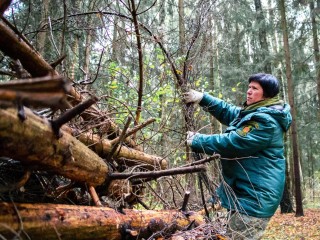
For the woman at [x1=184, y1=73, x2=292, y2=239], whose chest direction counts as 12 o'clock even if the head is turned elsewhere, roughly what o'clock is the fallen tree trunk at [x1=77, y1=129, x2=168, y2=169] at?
The fallen tree trunk is roughly at 12 o'clock from the woman.

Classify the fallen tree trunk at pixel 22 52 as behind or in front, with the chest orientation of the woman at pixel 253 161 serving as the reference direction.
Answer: in front

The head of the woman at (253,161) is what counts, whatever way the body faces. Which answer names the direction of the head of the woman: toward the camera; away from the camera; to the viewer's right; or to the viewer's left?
to the viewer's left

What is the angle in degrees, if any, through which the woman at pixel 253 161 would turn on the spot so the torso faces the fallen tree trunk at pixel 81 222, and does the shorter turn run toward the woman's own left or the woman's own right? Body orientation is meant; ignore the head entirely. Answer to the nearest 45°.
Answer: approximately 45° to the woman's own left

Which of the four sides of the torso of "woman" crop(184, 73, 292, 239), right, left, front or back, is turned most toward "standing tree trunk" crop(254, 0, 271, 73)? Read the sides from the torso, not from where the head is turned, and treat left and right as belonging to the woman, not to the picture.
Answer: right

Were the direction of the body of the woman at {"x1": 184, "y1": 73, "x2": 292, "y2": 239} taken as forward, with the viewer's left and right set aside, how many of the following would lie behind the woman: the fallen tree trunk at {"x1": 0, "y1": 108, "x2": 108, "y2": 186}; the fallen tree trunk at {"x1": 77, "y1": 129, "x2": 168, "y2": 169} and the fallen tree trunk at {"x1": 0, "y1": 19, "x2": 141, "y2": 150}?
0

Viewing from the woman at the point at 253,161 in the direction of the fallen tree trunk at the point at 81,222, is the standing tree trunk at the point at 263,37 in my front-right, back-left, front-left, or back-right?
back-right

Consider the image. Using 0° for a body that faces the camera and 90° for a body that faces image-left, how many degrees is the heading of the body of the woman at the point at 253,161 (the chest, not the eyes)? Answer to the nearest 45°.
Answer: approximately 90°

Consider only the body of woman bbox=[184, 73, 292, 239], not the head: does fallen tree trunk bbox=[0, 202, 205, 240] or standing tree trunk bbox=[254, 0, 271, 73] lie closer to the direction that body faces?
the fallen tree trunk
